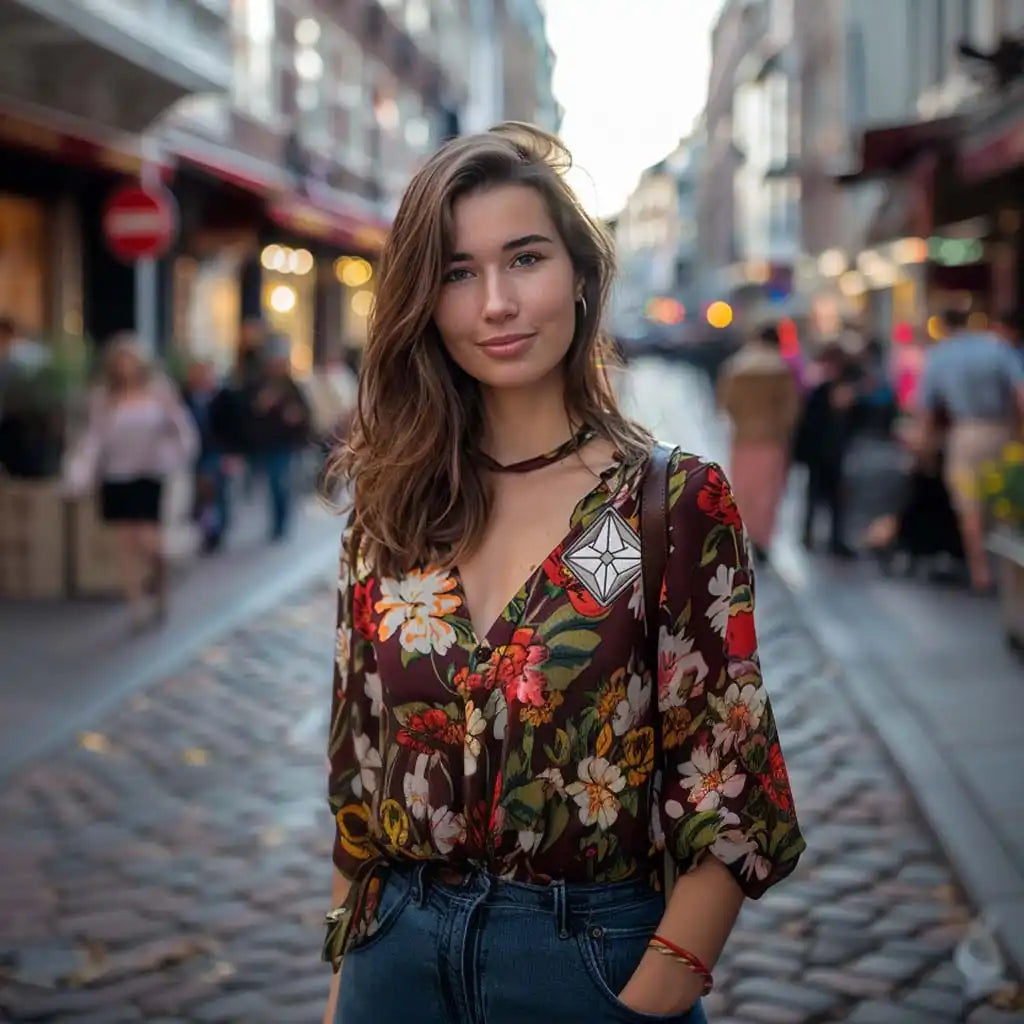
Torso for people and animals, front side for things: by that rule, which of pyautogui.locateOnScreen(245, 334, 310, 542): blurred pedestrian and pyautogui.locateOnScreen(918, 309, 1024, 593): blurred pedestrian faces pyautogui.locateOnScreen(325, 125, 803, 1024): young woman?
pyautogui.locateOnScreen(245, 334, 310, 542): blurred pedestrian

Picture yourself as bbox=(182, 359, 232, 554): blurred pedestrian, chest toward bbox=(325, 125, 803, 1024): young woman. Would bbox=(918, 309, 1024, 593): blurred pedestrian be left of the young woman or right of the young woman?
left

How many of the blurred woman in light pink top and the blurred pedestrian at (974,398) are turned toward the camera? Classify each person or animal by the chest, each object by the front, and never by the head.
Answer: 1

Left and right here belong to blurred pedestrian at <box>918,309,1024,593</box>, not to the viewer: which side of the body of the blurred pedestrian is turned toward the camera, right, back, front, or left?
back

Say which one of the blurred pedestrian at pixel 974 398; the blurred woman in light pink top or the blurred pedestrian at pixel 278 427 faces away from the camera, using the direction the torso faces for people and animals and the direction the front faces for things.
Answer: the blurred pedestrian at pixel 974 398

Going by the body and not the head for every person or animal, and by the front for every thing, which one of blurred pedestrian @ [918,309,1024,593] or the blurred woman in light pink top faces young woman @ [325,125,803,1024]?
the blurred woman in light pink top

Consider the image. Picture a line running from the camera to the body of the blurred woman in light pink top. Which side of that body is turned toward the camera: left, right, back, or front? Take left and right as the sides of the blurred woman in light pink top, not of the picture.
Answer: front

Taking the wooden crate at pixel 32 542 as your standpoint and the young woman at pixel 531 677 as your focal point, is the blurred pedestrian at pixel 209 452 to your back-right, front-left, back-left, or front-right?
back-left

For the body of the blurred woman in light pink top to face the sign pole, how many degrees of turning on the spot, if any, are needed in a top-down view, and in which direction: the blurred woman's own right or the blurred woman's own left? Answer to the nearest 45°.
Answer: approximately 180°
